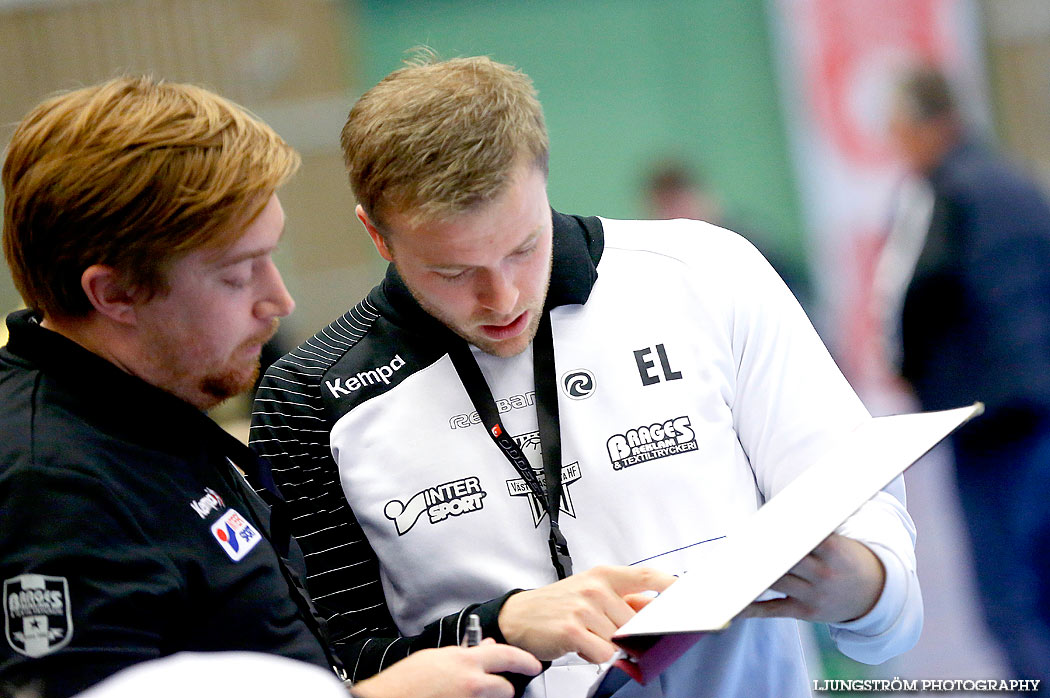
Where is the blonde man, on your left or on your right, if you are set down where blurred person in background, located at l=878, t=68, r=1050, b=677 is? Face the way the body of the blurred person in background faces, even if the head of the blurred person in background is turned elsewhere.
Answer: on your left

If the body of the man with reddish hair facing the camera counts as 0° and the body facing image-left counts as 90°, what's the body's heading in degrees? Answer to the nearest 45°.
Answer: approximately 270°

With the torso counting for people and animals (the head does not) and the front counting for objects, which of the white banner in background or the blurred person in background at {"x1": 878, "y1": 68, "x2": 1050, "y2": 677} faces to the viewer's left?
the blurred person in background

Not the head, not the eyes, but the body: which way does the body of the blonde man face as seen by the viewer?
toward the camera

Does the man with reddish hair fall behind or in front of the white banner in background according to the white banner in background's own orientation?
in front

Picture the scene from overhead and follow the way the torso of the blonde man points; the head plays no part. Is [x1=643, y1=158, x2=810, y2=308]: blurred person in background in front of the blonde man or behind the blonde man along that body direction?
behind

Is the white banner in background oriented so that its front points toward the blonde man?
yes

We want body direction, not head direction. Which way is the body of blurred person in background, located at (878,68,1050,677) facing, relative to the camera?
to the viewer's left

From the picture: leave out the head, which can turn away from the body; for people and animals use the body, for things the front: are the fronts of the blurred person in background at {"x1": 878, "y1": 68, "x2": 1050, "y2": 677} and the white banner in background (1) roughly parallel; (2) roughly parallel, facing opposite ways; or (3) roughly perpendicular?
roughly perpendicular

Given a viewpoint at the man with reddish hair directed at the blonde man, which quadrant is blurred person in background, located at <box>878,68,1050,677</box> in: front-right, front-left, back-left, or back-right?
front-left

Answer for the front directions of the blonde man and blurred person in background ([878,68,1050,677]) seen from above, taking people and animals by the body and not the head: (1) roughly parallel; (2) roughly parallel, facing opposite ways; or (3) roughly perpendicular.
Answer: roughly perpendicular
